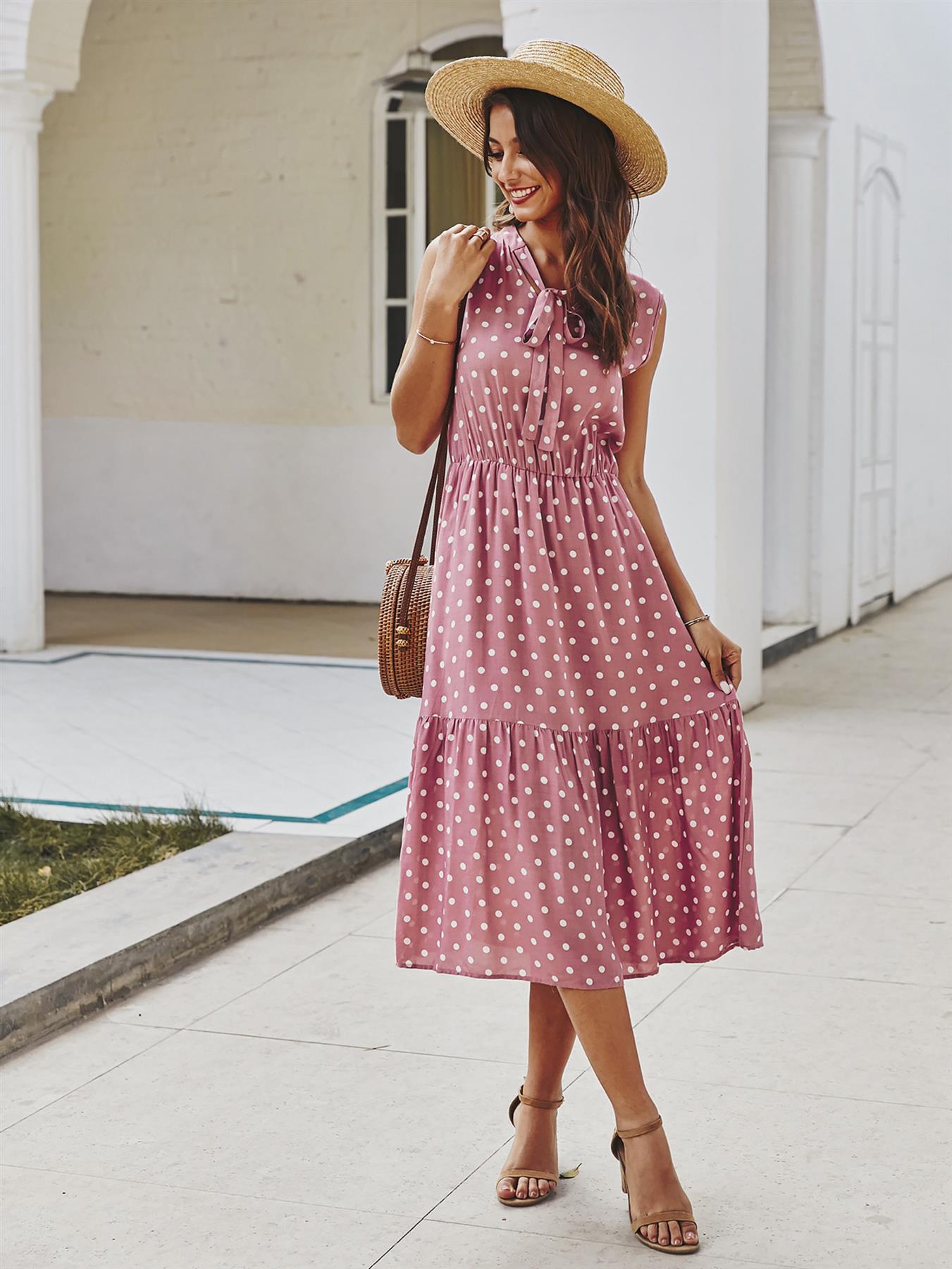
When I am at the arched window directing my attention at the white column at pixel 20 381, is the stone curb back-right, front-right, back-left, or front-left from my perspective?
front-left

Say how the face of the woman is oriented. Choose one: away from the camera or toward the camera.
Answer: toward the camera

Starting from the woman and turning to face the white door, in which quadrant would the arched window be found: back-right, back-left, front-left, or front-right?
front-left

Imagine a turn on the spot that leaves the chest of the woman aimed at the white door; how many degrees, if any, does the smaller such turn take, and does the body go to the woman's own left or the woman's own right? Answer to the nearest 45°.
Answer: approximately 180°

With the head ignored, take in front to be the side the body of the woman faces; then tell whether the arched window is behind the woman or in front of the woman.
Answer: behind

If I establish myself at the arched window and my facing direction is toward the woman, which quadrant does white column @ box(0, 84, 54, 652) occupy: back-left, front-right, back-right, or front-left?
front-right

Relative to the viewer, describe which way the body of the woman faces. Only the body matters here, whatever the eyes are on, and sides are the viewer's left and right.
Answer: facing the viewer

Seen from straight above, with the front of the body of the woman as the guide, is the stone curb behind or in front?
behind

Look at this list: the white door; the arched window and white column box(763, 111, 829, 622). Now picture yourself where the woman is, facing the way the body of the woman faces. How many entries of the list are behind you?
3

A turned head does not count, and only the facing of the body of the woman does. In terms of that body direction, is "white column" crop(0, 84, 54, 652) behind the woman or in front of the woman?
behind

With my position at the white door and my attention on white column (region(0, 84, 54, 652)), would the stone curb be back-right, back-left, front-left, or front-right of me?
front-left

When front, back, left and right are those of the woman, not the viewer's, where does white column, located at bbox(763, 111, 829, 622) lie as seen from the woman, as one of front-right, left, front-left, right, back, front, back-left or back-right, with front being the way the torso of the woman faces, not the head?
back
